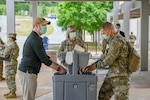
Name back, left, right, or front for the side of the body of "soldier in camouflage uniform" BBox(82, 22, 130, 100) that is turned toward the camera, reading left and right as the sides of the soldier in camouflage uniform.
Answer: left

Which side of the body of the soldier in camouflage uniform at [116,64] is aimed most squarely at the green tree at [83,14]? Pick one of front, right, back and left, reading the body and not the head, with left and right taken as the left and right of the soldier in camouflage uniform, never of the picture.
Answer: right

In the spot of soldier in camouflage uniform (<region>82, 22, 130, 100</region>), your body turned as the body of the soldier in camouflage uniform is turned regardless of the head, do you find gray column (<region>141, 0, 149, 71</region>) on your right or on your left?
on your right
